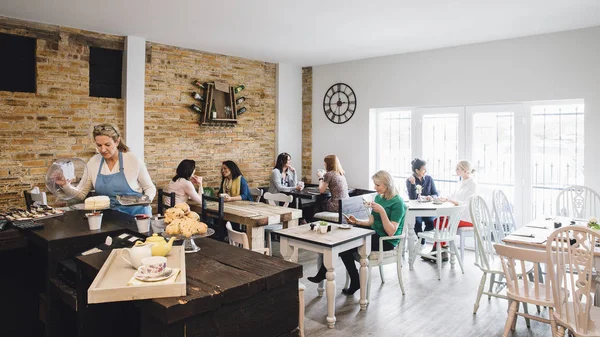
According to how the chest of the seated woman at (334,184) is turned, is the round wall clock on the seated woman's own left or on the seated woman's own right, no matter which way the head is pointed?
on the seated woman's own right

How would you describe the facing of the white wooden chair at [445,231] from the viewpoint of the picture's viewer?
facing away from the viewer and to the left of the viewer

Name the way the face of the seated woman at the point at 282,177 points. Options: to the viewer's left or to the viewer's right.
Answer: to the viewer's right

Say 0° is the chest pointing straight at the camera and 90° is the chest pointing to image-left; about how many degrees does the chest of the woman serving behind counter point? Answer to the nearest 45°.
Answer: approximately 45°

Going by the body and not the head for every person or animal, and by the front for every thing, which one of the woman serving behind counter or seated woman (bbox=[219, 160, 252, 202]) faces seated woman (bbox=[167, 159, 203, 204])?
seated woman (bbox=[219, 160, 252, 202])

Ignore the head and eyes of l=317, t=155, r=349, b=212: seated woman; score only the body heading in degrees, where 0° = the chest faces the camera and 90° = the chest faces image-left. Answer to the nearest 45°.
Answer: approximately 135°

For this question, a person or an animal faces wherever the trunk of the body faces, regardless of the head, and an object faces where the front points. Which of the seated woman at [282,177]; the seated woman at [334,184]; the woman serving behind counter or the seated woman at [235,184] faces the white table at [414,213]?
the seated woman at [282,177]

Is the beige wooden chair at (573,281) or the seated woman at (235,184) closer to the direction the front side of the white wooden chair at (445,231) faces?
the seated woman

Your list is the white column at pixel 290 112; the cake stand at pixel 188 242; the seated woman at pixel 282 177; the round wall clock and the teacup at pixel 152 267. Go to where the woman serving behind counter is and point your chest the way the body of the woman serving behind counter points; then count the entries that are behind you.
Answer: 3
